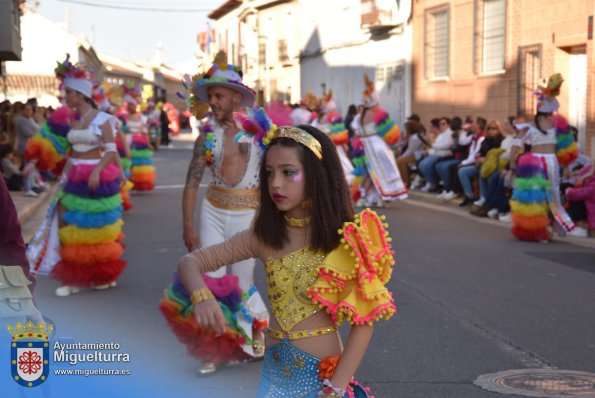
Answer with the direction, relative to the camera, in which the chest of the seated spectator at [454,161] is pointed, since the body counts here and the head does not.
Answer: to the viewer's left

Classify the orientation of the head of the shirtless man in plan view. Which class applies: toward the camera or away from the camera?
toward the camera

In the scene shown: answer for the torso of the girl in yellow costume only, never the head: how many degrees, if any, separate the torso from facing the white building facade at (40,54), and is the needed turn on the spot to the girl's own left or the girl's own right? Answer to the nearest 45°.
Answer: approximately 135° to the girl's own right

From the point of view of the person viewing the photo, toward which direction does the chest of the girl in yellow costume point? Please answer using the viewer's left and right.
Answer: facing the viewer and to the left of the viewer

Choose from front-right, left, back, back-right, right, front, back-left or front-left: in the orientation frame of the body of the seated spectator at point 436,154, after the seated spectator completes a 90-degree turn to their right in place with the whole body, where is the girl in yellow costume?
back

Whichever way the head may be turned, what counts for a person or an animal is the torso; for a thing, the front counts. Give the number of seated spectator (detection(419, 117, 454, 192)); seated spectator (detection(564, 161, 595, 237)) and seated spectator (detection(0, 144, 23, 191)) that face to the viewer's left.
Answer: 2

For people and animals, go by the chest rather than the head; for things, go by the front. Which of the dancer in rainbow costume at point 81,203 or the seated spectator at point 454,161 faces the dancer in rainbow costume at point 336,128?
the seated spectator

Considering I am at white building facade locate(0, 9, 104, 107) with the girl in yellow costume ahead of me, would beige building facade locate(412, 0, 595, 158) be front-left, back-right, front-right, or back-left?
front-left

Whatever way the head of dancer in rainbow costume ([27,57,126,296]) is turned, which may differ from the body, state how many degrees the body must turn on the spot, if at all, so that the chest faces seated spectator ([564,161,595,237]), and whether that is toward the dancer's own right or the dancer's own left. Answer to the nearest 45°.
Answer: approximately 135° to the dancer's own left

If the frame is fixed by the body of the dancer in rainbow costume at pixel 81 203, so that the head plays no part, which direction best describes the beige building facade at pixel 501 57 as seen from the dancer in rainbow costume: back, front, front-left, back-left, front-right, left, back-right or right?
back

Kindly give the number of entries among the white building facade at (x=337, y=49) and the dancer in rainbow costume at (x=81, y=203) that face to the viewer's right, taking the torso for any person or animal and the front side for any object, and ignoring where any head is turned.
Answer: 0

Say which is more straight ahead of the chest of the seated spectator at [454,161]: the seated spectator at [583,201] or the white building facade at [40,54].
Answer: the white building facade
